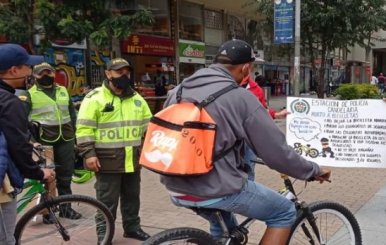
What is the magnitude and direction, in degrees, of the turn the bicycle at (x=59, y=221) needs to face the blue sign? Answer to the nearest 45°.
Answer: approximately 45° to its left

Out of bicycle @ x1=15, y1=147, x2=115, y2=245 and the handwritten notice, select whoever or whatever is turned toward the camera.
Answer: the handwritten notice

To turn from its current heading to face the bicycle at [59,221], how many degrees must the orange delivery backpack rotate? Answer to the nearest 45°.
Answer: approximately 90° to its right

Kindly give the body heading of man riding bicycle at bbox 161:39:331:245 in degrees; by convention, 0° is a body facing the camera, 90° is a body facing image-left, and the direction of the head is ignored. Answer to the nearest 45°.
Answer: approximately 225°

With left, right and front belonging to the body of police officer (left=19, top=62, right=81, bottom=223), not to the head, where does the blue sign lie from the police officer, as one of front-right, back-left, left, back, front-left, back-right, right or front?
back-left

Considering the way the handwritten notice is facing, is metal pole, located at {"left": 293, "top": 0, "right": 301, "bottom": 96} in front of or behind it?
behind

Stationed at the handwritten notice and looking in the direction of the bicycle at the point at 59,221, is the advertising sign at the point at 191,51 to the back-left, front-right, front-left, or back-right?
back-right

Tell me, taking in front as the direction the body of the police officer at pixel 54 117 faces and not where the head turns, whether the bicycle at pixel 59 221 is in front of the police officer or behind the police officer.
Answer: in front

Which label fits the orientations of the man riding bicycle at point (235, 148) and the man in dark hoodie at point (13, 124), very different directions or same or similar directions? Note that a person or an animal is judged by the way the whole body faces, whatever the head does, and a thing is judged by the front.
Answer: same or similar directions

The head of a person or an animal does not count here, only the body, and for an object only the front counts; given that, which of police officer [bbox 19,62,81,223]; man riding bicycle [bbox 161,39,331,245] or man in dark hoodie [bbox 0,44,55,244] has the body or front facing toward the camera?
the police officer

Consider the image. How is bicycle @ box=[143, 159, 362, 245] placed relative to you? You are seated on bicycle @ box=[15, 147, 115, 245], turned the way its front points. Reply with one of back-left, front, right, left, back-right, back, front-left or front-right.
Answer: front-right

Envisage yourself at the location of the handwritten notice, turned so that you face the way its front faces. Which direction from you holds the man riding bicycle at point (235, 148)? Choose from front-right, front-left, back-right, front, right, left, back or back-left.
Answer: front

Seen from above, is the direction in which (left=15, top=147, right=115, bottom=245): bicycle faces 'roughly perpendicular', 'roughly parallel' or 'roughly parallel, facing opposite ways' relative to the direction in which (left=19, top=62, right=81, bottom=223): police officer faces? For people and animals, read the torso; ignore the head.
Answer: roughly perpendicular

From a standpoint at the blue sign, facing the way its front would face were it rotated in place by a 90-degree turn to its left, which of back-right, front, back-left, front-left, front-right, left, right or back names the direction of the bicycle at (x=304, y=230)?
right

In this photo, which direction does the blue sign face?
toward the camera

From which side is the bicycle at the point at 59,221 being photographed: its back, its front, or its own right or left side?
right

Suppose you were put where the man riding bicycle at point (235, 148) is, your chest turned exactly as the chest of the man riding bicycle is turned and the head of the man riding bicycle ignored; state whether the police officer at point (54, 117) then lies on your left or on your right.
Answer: on your left

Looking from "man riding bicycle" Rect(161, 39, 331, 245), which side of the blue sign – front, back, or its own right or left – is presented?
front

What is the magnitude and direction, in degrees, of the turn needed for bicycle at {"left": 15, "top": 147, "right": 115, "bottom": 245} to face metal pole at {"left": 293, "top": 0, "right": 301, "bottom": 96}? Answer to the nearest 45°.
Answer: approximately 45° to its left

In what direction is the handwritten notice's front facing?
toward the camera
